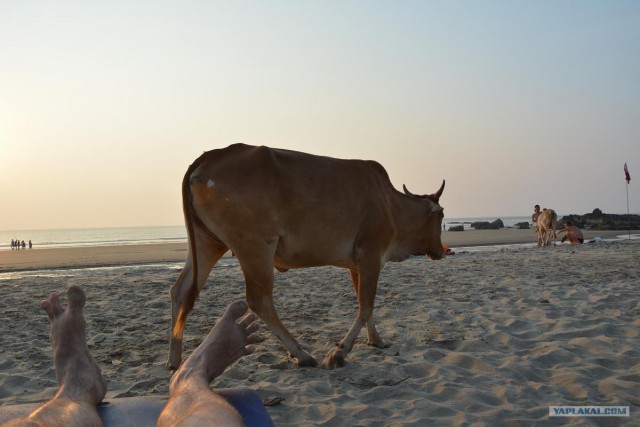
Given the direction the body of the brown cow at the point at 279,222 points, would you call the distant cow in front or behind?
in front

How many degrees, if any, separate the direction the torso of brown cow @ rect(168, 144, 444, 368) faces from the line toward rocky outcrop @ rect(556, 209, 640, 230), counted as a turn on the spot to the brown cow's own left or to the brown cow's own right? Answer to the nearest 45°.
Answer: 0° — it already faces it

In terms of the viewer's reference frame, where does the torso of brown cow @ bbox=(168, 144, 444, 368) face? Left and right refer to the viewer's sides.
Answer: facing away from the viewer and to the right of the viewer

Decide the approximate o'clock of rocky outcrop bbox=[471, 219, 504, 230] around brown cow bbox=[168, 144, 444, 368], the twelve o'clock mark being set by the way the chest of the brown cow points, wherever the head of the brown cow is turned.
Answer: The rocky outcrop is roughly at 11 o'clock from the brown cow.

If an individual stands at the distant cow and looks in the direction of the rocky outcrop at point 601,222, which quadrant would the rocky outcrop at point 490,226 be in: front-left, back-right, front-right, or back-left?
front-left
